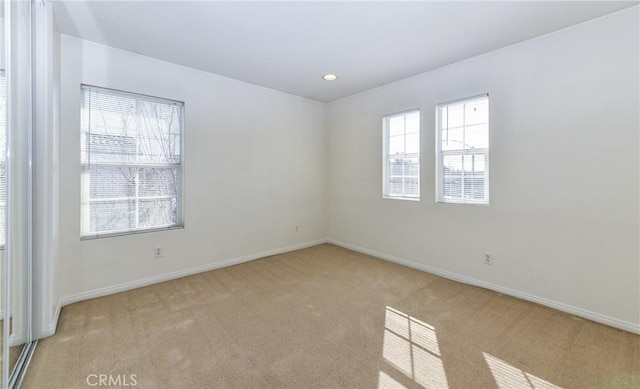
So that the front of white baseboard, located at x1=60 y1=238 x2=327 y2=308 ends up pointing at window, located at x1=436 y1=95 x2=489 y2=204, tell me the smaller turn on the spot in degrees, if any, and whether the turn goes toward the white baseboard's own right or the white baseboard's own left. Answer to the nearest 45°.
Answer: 0° — it already faces it

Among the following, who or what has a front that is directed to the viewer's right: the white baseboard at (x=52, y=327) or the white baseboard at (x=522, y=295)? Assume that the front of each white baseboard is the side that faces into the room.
the white baseboard at (x=52, y=327)

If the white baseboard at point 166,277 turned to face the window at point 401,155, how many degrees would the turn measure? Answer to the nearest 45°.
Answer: approximately 45° to its left

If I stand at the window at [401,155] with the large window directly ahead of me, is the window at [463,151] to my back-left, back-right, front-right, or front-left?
back-left

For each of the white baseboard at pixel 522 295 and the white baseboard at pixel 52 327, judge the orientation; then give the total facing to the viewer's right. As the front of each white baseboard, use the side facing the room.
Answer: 1

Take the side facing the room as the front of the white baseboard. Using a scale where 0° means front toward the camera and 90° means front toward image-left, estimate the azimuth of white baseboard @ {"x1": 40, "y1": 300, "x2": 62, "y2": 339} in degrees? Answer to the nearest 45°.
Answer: approximately 270°
